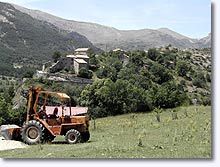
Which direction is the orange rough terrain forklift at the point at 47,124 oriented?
to the viewer's left

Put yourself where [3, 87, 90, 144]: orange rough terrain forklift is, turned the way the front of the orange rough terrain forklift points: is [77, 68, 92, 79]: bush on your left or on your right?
on your right

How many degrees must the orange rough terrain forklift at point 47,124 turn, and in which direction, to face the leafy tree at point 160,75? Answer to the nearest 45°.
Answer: approximately 90° to its right

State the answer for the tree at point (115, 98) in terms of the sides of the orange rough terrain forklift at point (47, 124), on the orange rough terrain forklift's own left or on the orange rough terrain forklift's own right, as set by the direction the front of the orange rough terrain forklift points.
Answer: on the orange rough terrain forklift's own right
